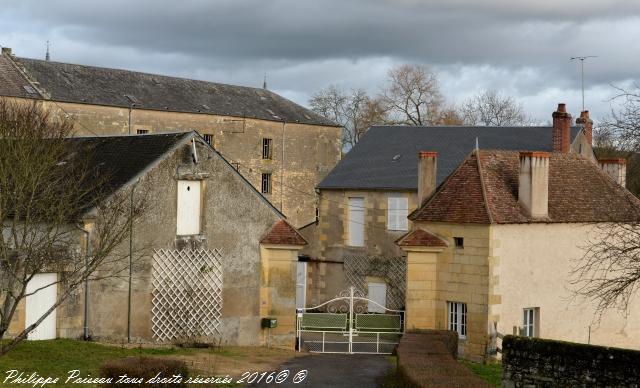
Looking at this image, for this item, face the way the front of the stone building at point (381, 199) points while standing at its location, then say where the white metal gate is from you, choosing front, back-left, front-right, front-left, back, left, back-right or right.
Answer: front

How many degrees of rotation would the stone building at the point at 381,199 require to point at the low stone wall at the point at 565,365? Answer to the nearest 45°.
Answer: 0° — it already faces it

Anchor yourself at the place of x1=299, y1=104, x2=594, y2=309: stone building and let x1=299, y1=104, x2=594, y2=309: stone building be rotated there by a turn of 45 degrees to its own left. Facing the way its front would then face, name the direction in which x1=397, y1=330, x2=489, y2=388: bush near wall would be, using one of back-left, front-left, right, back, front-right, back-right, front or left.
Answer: front-right

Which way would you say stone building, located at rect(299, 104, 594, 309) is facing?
toward the camera

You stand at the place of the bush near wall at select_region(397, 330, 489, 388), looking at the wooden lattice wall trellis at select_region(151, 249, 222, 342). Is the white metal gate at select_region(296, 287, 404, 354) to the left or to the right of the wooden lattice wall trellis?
right

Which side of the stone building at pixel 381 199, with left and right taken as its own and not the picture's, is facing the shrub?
front

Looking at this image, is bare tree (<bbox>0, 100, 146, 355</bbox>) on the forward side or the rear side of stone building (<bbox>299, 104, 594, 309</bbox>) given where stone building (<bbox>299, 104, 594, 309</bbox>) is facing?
on the forward side

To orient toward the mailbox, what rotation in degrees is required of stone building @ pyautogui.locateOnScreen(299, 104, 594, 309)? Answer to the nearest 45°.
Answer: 0° — it already faces it

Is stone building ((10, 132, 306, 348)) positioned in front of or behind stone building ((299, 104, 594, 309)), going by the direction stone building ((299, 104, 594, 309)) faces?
in front
